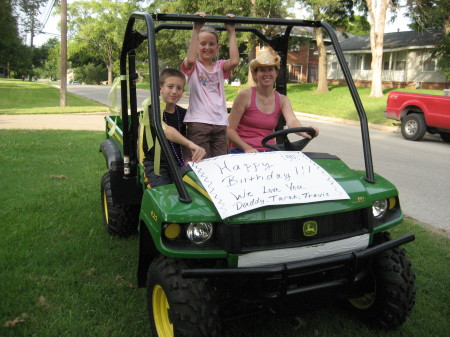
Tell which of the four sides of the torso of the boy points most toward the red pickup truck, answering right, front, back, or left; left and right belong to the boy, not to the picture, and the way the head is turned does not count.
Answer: left

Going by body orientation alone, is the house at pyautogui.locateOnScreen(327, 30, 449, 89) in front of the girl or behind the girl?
behind

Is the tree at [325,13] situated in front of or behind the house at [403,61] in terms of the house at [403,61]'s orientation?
in front

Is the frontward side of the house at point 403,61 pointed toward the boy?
yes

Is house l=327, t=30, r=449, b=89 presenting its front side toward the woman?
yes

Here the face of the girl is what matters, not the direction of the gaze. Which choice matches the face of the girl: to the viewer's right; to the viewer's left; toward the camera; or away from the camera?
toward the camera

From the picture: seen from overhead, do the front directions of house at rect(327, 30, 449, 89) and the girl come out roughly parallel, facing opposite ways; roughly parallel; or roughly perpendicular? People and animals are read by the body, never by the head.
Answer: roughly parallel

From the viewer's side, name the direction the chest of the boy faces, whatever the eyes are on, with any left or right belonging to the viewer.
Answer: facing the viewer and to the right of the viewer

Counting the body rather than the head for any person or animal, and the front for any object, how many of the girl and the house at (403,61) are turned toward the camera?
2

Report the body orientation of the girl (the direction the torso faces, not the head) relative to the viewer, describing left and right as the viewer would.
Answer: facing the viewer

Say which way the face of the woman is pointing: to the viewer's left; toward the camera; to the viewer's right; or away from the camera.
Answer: toward the camera
